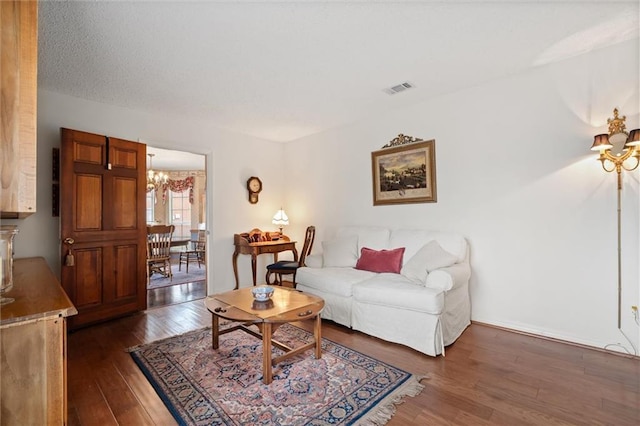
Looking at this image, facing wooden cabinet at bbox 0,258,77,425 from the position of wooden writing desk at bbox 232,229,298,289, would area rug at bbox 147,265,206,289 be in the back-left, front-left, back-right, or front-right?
back-right

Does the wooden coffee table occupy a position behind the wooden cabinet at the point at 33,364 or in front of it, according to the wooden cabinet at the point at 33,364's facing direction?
in front

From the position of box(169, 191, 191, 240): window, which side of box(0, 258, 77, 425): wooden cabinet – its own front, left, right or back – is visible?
left

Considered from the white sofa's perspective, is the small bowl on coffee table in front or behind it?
in front

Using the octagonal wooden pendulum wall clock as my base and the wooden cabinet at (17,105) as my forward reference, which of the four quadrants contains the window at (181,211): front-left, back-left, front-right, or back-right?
back-right

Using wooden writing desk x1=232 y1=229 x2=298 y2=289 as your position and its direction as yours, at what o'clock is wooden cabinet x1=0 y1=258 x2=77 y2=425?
The wooden cabinet is roughly at 2 o'clock from the wooden writing desk.

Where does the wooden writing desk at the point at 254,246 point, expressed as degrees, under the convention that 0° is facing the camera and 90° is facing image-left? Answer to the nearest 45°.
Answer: approximately 315°

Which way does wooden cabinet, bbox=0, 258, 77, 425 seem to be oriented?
to the viewer's right

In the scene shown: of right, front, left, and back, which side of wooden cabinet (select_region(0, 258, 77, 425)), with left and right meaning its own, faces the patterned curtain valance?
left

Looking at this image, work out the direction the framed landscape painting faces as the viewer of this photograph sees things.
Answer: facing the viewer and to the left of the viewer

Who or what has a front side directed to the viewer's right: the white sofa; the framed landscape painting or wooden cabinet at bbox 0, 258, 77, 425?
the wooden cabinet

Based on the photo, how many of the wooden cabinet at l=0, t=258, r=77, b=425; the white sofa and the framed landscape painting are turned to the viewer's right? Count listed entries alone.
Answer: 1

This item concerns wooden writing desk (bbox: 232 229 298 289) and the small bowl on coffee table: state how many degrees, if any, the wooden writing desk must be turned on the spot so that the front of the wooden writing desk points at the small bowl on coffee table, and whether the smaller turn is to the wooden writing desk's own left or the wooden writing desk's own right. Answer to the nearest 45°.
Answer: approximately 45° to the wooden writing desk's own right
